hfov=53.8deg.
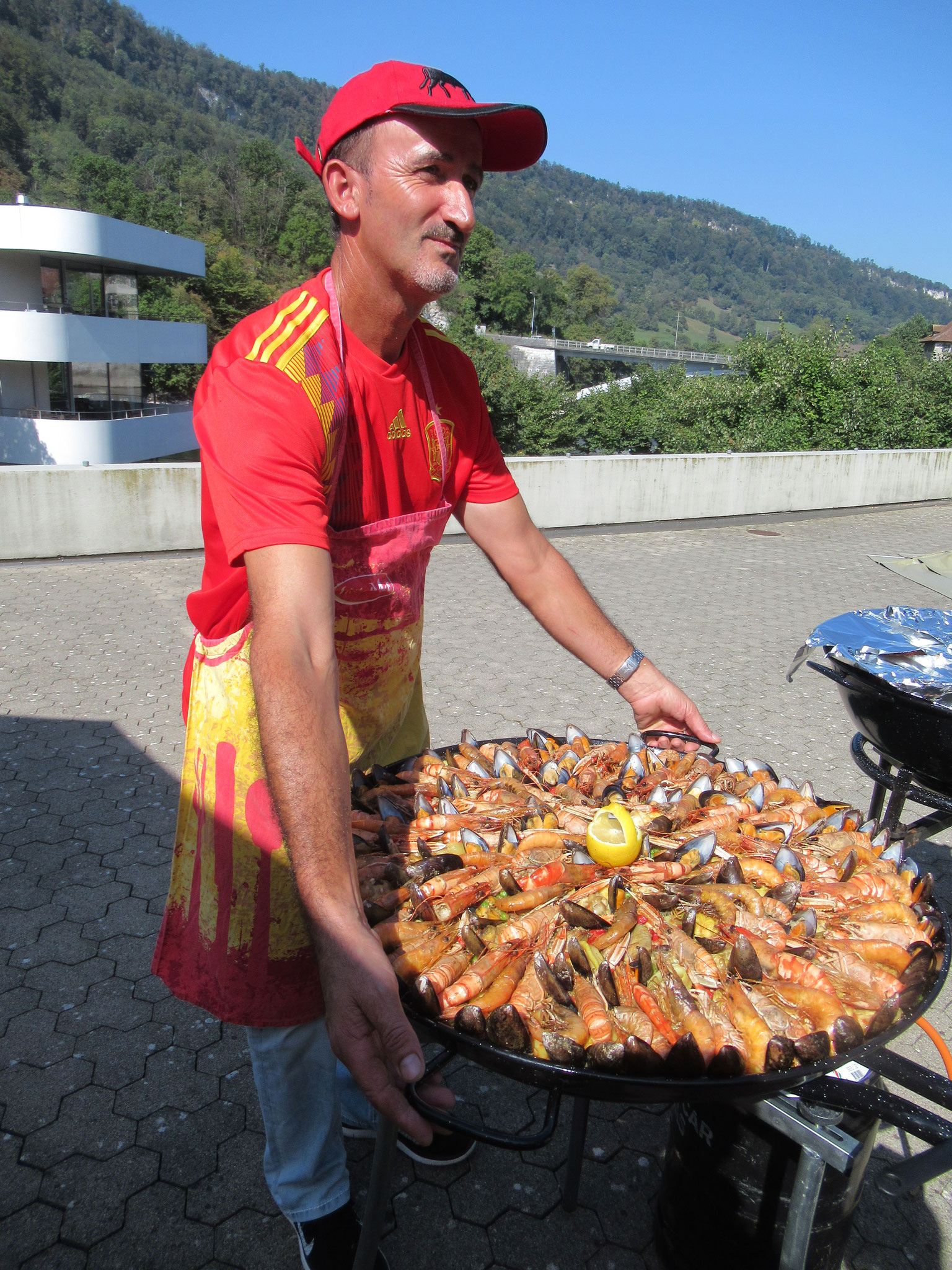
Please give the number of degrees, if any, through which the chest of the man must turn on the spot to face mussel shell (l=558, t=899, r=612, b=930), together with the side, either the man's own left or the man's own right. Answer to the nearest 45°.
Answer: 0° — they already face it

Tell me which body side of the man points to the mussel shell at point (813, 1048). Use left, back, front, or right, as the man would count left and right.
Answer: front

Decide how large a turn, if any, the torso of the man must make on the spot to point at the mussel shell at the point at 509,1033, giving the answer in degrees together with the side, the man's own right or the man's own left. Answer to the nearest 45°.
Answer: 0° — they already face it

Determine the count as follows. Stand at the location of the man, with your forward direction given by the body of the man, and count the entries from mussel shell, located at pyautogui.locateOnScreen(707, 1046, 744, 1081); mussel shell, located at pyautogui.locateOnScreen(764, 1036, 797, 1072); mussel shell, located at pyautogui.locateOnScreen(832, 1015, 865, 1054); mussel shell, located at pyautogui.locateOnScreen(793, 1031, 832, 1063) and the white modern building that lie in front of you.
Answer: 4

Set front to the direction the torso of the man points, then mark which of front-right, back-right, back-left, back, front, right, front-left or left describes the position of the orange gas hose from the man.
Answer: front-left

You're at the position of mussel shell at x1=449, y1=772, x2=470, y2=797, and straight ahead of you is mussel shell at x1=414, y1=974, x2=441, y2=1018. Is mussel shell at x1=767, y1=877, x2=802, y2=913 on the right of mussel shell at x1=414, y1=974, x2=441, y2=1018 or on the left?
left

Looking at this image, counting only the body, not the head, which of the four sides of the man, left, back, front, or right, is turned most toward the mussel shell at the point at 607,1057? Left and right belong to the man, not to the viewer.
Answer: front

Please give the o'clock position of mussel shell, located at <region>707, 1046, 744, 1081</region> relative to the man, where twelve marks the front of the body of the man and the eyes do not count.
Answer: The mussel shell is roughly at 12 o'clock from the man.

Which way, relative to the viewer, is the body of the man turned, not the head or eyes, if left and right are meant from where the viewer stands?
facing the viewer and to the right of the viewer
